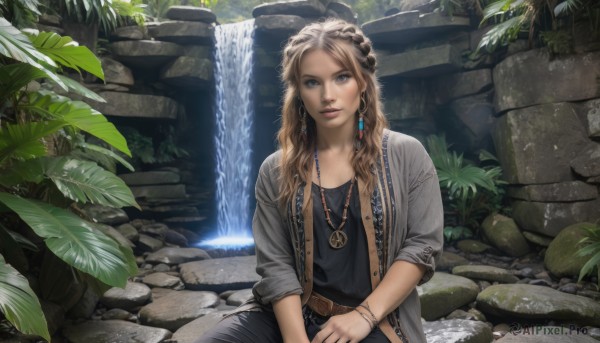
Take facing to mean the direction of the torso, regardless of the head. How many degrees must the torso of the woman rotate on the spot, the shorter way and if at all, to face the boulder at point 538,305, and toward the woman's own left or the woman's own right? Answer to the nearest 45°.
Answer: approximately 135° to the woman's own left

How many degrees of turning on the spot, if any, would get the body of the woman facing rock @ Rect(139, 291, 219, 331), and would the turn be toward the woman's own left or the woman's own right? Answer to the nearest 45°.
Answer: approximately 135° to the woman's own right

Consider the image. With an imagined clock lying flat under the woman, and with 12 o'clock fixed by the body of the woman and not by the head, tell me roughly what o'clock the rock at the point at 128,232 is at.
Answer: The rock is roughly at 5 o'clock from the woman.

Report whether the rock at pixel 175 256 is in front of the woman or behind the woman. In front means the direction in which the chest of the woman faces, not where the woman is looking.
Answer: behind

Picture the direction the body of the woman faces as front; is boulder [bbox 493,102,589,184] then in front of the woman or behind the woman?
behind

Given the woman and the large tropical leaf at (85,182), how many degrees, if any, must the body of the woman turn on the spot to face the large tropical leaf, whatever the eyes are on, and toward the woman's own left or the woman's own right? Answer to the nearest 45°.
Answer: approximately 135° to the woman's own right

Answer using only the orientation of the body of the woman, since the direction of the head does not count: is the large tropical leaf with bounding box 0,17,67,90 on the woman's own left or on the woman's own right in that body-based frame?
on the woman's own right

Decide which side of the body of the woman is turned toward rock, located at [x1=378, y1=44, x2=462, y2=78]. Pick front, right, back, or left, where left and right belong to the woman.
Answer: back

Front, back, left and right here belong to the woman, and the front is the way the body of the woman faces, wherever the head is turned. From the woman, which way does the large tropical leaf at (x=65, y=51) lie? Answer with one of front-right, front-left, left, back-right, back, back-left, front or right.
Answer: back-right

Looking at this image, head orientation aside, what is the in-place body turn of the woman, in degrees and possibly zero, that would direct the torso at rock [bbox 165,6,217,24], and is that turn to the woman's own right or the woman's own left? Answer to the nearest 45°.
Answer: approximately 180°

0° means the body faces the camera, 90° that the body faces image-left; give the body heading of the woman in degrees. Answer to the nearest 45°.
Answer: approximately 0°
